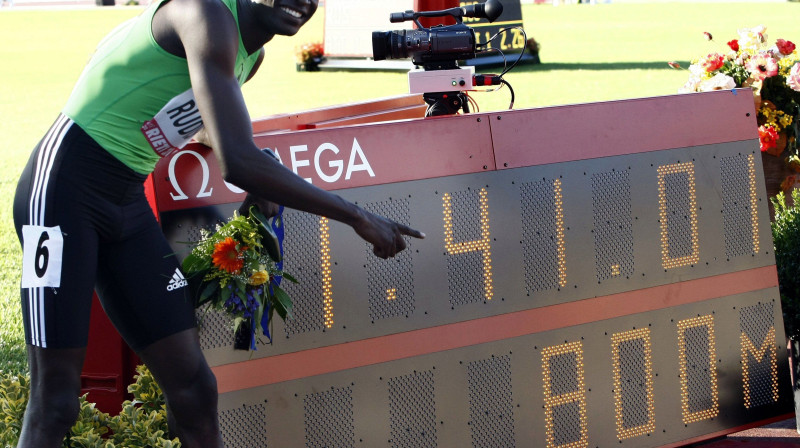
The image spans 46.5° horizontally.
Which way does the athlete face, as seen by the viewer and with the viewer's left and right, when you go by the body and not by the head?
facing the viewer and to the right of the viewer

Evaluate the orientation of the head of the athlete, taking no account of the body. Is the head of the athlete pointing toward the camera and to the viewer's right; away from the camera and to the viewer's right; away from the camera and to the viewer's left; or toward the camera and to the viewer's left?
toward the camera and to the viewer's right

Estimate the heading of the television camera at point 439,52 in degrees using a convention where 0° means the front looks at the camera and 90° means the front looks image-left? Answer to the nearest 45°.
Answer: approximately 90°

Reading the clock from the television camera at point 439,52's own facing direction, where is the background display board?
The background display board is roughly at 3 o'clock from the television camera.

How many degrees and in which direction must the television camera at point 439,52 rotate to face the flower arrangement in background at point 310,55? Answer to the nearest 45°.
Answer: approximately 90° to its right
